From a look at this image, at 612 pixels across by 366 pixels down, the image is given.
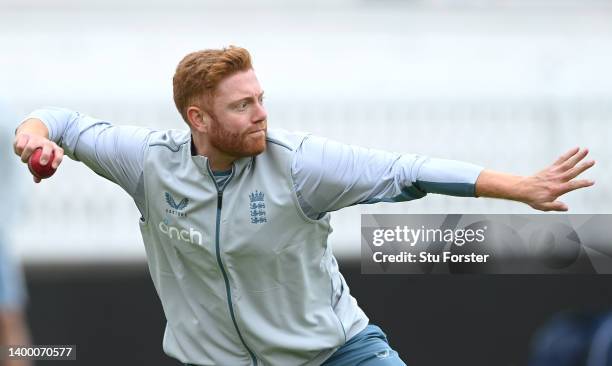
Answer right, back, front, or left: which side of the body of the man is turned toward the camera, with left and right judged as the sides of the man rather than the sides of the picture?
front

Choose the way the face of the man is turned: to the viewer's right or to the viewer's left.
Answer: to the viewer's right
